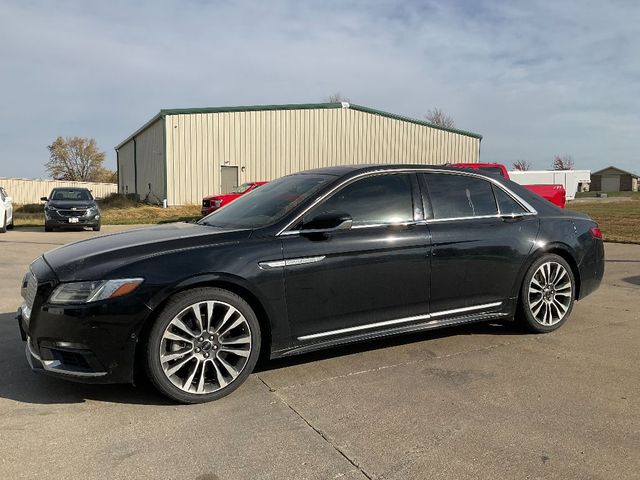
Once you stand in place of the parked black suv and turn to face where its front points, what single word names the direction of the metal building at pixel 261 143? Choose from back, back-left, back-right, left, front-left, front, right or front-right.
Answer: back-left

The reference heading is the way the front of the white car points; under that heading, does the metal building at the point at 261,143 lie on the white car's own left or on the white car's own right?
on the white car's own left

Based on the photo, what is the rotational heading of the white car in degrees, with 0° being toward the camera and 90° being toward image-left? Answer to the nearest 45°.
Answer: approximately 315°

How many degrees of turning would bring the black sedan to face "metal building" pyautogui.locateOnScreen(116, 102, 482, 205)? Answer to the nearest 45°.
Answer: approximately 135° to its right

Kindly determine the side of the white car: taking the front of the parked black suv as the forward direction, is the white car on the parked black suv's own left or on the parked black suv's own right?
on the parked black suv's own right

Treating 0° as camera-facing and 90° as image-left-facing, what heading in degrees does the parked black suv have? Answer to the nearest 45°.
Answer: approximately 0°

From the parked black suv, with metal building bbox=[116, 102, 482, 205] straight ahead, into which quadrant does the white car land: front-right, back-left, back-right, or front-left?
back-left

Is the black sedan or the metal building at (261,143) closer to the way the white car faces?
the black sedan

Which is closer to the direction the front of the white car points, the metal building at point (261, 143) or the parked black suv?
the parked black suv

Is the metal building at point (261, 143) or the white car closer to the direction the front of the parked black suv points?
the white car
